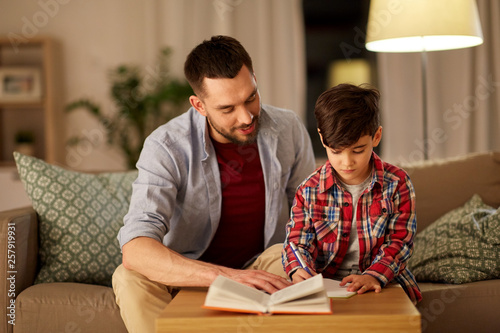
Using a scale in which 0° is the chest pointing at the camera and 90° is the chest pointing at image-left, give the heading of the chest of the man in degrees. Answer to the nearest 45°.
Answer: approximately 315°

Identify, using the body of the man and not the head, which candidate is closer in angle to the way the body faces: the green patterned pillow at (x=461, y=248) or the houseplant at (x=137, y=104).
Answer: the green patterned pillow

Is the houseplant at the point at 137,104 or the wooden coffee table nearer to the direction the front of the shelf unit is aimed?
the wooden coffee table

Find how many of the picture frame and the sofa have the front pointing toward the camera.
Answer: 2

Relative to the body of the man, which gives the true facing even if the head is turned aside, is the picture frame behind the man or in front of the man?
behind

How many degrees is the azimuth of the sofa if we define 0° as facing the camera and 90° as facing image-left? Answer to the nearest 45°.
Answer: approximately 0°

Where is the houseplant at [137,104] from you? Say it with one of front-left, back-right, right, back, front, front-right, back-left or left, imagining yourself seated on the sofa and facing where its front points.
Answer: back
